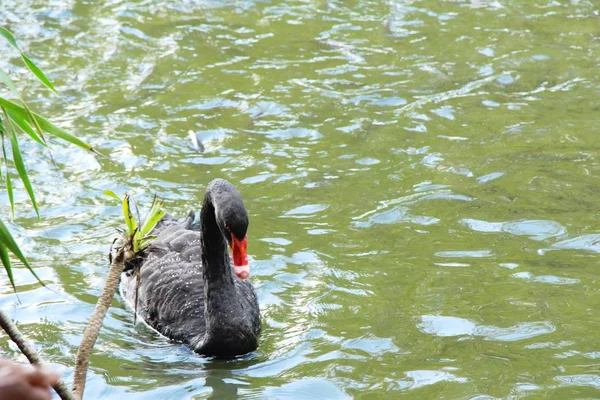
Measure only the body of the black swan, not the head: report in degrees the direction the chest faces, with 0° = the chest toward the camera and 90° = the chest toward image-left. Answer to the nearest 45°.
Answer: approximately 315°

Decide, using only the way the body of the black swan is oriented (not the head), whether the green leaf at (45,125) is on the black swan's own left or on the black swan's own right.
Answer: on the black swan's own right

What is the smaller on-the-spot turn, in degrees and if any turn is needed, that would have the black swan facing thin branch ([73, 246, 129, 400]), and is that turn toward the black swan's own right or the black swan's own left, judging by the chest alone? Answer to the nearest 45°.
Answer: approximately 45° to the black swan's own right

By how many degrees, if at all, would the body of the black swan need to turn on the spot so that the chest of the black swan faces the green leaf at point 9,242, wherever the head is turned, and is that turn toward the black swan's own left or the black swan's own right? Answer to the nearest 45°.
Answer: approximately 45° to the black swan's own right
